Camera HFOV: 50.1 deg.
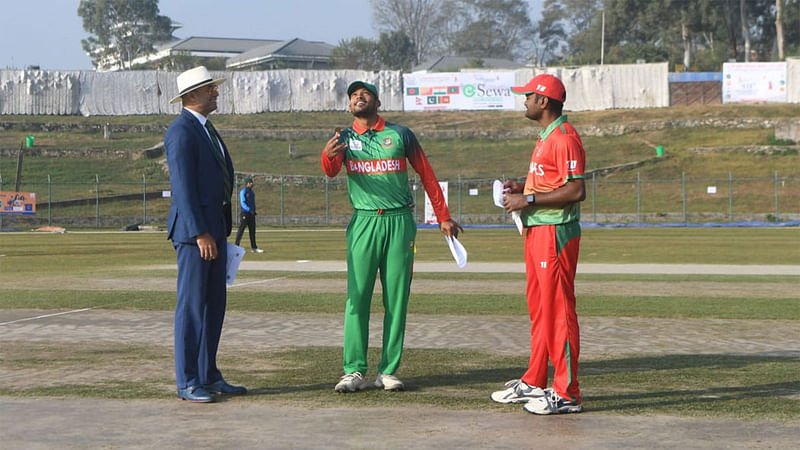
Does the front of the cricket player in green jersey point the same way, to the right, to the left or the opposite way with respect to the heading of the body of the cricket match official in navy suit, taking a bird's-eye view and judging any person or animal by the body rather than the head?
to the right

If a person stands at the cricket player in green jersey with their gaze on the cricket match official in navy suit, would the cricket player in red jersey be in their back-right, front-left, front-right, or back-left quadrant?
back-left

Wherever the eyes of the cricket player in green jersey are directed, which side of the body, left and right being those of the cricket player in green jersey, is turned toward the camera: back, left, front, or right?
front

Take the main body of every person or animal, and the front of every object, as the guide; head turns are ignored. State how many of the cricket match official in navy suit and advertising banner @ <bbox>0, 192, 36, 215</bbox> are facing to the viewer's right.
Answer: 1

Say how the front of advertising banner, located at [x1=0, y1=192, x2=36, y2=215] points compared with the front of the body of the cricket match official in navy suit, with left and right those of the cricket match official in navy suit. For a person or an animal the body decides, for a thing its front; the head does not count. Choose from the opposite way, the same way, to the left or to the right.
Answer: to the right

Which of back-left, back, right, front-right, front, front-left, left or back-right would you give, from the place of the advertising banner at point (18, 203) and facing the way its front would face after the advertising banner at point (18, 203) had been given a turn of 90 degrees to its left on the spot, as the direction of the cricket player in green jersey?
right

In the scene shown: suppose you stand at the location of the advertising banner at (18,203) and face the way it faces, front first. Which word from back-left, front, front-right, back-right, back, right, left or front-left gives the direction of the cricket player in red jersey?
front

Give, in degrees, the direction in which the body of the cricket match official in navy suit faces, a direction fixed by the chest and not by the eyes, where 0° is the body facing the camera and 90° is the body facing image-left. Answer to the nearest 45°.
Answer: approximately 270°

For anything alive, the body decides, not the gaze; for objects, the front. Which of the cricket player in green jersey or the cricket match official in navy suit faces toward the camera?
the cricket player in green jersey

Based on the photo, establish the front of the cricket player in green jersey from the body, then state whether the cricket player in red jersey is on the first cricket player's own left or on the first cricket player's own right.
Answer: on the first cricket player's own left

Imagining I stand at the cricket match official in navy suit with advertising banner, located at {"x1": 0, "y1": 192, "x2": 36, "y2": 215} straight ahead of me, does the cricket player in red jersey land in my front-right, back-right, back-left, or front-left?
back-right

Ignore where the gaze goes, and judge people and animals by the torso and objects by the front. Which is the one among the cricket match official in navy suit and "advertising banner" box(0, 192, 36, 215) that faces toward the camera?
the advertising banner

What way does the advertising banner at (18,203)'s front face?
toward the camera

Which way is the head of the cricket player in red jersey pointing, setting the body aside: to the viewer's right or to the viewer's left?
to the viewer's left

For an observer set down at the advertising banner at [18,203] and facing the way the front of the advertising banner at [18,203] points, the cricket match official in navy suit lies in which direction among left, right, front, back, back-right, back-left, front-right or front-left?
front

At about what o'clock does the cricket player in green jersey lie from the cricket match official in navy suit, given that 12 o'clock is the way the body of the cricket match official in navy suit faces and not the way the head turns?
The cricket player in green jersey is roughly at 12 o'clock from the cricket match official in navy suit.

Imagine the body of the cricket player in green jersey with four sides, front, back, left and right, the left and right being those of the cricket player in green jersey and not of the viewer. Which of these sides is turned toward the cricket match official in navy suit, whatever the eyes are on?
right
